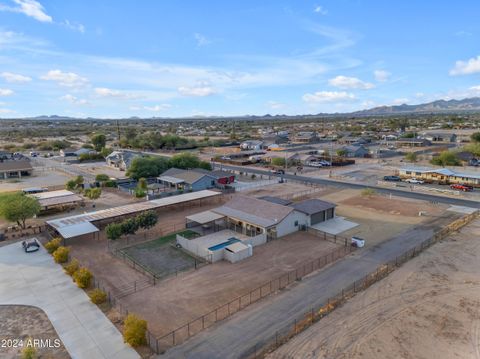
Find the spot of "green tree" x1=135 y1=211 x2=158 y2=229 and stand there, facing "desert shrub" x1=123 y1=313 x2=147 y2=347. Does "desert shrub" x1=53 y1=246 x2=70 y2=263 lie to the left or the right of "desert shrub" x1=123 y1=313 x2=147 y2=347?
right

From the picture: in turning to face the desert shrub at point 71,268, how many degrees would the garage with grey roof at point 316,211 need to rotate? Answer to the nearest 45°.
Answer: approximately 90° to its right

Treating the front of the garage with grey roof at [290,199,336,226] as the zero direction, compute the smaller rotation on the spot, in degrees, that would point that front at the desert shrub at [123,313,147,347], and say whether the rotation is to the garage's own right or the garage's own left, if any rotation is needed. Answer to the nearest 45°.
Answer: approximately 90° to the garage's own right

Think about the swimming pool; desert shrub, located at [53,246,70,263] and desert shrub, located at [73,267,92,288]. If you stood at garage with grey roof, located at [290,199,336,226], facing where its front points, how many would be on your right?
3

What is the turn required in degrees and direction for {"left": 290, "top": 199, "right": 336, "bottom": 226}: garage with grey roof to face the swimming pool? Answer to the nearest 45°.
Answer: approximately 90° to its right

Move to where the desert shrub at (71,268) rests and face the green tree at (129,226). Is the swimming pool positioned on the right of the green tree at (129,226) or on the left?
right

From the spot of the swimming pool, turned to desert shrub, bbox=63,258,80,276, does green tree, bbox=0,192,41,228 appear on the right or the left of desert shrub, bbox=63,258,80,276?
right

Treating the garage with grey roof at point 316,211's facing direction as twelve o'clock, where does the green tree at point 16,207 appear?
The green tree is roughly at 4 o'clock from the garage with grey roof.

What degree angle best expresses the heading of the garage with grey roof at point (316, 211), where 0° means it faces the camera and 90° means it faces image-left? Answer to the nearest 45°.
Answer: approximately 315°

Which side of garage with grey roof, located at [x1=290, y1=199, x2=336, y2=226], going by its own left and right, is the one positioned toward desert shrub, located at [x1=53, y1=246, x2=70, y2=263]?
right

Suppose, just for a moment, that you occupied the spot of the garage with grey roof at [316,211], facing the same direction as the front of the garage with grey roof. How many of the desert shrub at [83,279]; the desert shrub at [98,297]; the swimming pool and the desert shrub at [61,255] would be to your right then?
4

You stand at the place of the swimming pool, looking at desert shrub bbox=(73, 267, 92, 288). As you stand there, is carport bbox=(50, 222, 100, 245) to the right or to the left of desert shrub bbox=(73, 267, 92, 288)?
right

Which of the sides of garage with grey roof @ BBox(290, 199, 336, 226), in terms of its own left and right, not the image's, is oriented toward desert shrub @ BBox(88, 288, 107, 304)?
right

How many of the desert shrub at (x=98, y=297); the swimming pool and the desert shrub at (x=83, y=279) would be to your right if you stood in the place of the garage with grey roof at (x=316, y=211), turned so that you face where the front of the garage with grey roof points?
3
